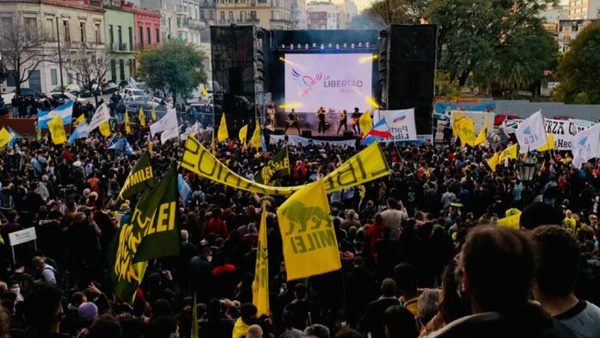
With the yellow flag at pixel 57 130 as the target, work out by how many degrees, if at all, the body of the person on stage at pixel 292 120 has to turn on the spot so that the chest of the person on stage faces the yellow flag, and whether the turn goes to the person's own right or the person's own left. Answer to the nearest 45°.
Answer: approximately 45° to the person's own right

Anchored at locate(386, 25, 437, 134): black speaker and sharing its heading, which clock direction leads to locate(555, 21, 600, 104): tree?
The tree is roughly at 7 o'clock from the black speaker.

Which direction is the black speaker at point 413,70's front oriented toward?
toward the camera

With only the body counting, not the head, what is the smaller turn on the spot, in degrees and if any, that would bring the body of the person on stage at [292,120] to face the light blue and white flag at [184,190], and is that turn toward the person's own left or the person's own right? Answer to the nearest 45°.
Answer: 0° — they already face it

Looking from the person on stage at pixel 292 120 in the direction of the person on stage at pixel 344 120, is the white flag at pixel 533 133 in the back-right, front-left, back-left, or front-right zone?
front-right

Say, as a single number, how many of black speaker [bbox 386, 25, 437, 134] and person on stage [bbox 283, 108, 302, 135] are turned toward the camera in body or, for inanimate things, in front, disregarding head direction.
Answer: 2

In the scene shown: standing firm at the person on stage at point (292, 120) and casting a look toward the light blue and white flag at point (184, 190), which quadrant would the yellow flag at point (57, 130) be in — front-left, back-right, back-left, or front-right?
front-right

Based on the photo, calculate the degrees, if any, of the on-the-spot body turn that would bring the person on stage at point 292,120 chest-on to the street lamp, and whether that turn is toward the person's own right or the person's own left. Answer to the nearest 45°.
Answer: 0° — they already face it

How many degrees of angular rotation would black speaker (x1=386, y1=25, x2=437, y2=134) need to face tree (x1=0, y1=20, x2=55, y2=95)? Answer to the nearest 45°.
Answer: approximately 135° to its right

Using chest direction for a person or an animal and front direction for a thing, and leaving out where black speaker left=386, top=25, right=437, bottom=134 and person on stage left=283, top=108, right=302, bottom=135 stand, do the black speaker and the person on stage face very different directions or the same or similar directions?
same or similar directions

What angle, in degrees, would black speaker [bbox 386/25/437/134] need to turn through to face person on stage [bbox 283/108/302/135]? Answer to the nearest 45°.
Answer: approximately 90° to its right
